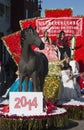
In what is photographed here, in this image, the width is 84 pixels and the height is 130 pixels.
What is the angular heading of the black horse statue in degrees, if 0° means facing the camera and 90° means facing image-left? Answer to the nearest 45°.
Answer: approximately 45°
